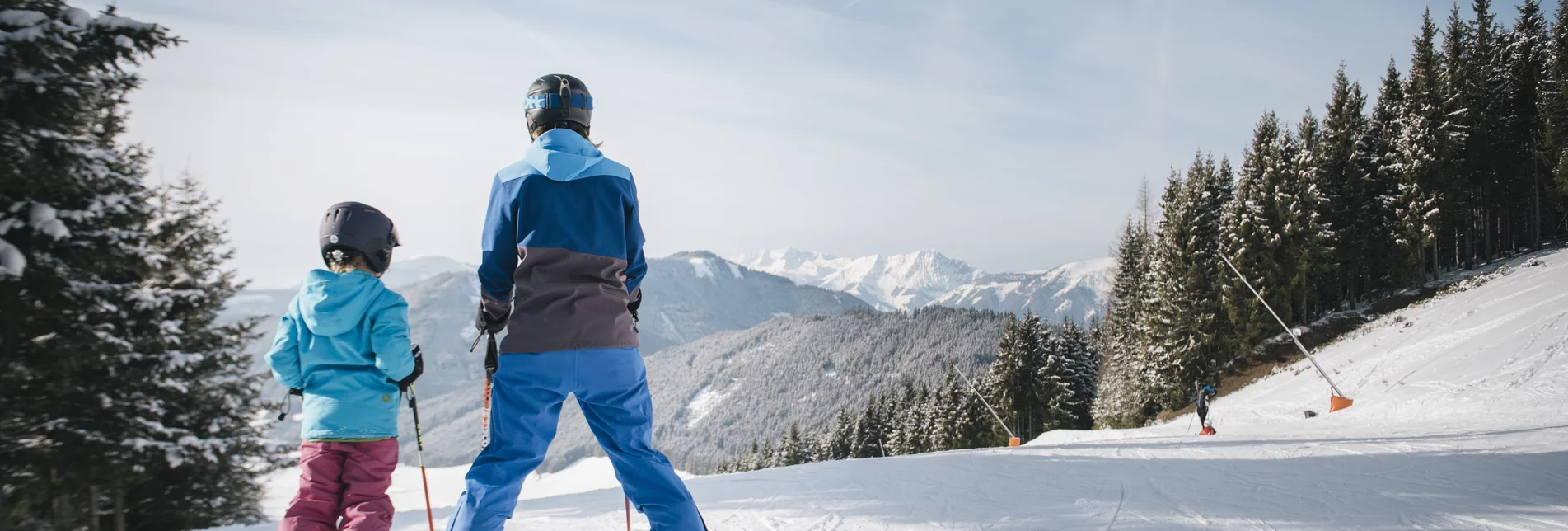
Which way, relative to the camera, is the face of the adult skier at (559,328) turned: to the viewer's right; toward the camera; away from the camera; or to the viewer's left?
away from the camera

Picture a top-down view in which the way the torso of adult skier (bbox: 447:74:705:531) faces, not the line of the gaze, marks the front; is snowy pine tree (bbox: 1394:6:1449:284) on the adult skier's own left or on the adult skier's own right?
on the adult skier's own right

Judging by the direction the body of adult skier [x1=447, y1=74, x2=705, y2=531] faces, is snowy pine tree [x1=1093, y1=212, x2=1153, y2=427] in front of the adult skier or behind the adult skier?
in front

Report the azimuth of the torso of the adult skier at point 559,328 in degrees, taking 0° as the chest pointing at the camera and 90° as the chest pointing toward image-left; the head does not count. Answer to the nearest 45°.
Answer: approximately 180°

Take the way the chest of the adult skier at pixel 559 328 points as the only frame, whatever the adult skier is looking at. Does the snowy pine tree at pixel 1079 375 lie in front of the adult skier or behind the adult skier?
in front

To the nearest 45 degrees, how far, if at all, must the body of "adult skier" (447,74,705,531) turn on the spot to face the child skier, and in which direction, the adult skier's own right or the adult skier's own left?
approximately 45° to the adult skier's own left
